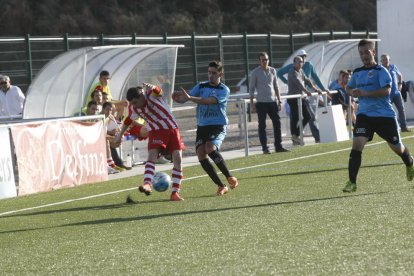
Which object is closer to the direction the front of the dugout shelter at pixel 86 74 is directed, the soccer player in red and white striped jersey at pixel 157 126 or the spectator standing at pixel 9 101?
the soccer player in red and white striped jersey

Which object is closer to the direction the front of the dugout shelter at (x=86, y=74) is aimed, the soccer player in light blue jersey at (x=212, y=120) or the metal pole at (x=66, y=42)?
the soccer player in light blue jersey

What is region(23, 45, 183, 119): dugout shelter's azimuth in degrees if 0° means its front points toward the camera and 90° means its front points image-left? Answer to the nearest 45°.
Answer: approximately 315°

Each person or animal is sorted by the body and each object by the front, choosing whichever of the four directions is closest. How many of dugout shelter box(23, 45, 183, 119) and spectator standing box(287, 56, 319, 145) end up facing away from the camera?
0

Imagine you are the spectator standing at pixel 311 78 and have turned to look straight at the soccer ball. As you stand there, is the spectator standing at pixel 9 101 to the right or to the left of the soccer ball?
right

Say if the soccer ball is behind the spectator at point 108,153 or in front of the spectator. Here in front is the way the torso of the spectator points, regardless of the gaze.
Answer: in front

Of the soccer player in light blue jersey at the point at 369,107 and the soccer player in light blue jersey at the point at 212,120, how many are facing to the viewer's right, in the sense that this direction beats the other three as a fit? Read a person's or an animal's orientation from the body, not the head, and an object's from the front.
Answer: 0

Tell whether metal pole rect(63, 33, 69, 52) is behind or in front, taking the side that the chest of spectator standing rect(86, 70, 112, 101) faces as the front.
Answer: behind

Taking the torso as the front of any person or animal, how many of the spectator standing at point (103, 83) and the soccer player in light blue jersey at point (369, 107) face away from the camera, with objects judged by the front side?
0
